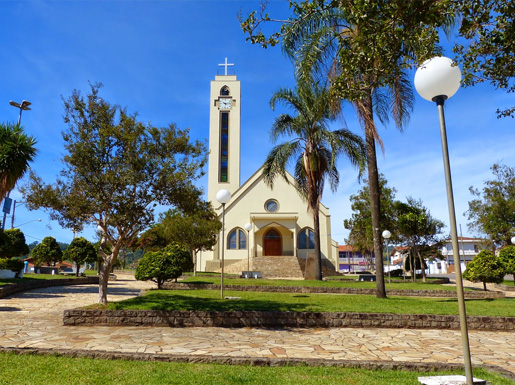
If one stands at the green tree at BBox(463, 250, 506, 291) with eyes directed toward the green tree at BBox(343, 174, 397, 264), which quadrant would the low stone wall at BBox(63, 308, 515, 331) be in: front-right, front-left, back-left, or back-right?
back-left

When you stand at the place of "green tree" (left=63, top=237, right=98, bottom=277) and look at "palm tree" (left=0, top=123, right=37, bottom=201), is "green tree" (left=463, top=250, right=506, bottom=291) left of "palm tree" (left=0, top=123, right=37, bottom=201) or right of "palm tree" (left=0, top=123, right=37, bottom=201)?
left

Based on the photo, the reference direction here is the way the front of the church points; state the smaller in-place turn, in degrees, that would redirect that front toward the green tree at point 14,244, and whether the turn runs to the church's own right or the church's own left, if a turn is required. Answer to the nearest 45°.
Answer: approximately 45° to the church's own right

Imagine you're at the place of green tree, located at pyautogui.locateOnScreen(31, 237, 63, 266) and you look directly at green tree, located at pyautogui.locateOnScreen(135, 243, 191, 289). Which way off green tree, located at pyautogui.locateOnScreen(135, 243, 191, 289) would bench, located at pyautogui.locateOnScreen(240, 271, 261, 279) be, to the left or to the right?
left

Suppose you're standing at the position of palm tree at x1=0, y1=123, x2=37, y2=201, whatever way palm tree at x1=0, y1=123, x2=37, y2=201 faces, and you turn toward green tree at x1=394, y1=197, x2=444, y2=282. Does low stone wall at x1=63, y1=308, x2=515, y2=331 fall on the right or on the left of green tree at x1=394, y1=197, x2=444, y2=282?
right

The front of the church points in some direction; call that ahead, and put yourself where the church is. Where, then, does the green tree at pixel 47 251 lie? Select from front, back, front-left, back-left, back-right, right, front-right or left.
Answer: front-right

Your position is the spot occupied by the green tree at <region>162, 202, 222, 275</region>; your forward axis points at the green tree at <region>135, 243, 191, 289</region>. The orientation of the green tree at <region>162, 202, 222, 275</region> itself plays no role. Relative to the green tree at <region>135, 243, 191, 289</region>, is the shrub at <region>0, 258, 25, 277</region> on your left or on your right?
right

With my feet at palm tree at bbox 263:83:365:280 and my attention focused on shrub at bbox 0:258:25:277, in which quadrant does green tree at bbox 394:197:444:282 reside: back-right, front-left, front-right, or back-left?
back-right

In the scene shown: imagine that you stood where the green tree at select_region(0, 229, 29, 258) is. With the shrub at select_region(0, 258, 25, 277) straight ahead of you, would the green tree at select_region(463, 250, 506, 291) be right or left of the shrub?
left

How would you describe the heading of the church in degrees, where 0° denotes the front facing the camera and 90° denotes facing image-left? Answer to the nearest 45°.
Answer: approximately 0°

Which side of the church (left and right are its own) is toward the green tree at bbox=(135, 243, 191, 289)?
front

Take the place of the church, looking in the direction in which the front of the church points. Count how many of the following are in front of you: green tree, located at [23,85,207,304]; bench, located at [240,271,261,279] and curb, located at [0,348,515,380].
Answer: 3

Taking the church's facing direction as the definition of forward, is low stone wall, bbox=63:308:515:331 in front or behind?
in front

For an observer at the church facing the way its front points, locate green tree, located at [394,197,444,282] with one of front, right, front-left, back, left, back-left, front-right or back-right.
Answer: front-left
